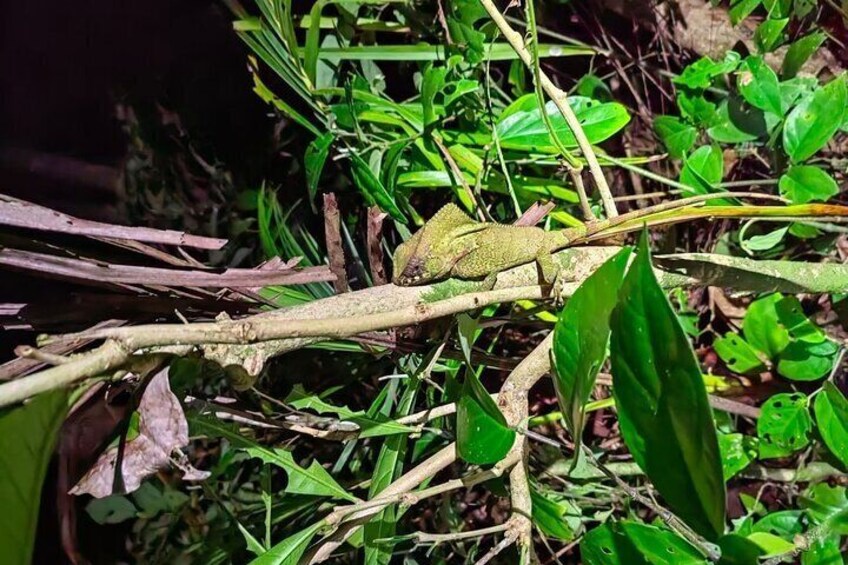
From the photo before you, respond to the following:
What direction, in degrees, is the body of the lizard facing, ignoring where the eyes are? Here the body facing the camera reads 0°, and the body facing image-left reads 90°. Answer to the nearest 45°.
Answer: approximately 90°
